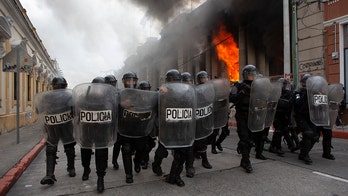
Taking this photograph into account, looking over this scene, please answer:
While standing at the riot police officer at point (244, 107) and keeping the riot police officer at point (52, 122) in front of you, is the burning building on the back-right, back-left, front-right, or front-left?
back-right

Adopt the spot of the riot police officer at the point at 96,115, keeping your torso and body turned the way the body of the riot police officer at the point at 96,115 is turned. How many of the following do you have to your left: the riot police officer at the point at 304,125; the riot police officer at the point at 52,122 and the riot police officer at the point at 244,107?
2

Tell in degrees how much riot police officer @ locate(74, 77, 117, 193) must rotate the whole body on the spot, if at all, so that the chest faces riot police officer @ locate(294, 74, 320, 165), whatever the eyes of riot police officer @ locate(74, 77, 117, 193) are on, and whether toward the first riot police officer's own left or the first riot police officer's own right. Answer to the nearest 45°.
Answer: approximately 90° to the first riot police officer's own left

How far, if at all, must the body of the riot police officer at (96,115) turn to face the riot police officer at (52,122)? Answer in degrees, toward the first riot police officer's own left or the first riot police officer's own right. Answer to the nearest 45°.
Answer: approximately 135° to the first riot police officer's own right

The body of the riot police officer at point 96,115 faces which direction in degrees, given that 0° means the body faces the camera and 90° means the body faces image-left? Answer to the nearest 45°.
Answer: approximately 0°

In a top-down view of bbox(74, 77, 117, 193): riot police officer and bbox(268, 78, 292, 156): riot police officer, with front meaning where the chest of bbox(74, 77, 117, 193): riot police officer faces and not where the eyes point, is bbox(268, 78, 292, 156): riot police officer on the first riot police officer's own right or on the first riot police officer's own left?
on the first riot police officer's own left

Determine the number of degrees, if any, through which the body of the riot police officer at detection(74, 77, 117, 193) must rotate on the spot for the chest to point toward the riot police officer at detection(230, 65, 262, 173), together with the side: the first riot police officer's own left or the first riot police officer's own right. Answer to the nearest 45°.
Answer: approximately 90° to the first riot police officer's own left
